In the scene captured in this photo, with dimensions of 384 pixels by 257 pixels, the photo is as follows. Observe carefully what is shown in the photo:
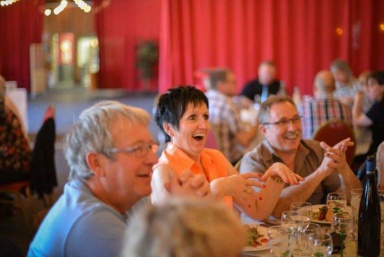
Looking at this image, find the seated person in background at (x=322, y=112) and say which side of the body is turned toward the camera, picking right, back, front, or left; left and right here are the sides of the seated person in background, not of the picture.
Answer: back

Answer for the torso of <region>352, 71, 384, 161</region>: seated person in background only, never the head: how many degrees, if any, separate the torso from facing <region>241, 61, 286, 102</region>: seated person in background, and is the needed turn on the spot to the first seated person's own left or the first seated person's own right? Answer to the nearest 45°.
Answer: approximately 45° to the first seated person's own right

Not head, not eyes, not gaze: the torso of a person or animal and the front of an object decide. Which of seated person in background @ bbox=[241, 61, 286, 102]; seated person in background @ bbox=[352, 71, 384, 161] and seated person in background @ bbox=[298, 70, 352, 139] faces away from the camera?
seated person in background @ bbox=[298, 70, 352, 139]

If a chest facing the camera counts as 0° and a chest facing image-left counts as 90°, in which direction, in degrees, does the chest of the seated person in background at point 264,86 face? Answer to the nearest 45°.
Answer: approximately 0°

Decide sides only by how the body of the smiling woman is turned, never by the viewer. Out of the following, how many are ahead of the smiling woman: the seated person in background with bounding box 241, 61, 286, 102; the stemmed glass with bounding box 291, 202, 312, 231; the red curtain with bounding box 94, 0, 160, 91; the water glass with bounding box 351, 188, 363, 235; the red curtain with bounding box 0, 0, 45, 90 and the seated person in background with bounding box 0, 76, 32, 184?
2

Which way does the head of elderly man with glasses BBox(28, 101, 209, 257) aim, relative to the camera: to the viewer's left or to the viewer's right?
to the viewer's right

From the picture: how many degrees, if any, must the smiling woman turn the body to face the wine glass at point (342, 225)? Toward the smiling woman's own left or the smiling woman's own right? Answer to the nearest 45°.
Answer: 0° — they already face it

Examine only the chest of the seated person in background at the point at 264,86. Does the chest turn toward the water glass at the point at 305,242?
yes

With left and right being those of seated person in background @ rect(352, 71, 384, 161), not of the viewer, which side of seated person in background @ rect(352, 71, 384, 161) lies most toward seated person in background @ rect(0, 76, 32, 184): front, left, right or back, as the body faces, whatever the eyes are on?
front

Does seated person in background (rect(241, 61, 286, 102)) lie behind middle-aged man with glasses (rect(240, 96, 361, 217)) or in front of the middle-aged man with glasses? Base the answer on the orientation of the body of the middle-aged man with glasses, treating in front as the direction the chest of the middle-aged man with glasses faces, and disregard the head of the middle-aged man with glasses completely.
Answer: behind

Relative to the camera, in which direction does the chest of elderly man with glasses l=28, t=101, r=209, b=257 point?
to the viewer's right

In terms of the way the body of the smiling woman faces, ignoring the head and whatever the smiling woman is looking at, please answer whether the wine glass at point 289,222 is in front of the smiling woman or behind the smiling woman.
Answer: in front

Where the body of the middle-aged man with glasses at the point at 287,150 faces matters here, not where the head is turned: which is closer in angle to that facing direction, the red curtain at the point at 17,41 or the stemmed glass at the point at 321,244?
the stemmed glass
